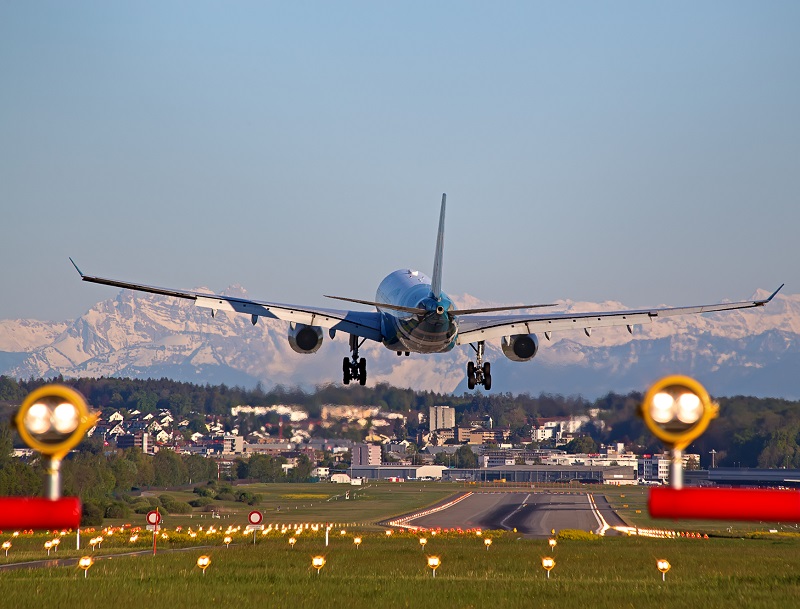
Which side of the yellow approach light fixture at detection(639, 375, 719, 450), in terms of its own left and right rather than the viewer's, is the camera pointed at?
front

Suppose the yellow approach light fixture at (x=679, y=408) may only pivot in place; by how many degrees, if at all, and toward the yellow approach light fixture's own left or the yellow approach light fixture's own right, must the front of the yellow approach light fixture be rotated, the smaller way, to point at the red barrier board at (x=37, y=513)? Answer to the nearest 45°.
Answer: approximately 90° to the yellow approach light fixture's own right
